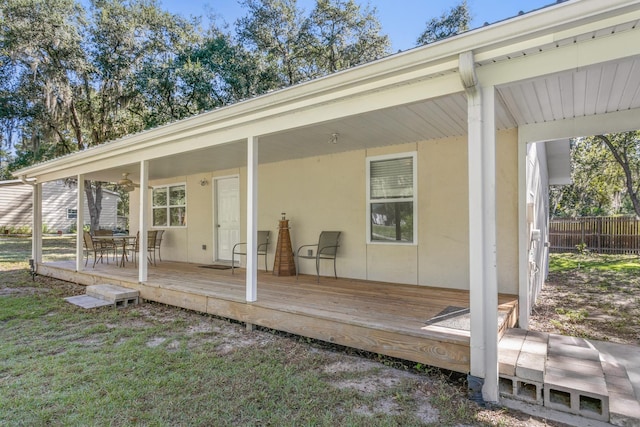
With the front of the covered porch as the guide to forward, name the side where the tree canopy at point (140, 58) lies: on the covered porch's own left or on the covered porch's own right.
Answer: on the covered porch's own right

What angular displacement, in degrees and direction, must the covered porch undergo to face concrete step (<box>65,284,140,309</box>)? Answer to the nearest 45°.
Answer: approximately 45° to its right

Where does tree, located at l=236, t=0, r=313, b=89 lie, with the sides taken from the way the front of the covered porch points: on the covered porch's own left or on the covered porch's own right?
on the covered porch's own right

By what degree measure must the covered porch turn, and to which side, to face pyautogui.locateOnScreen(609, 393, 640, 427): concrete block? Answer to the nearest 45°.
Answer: approximately 90° to its left

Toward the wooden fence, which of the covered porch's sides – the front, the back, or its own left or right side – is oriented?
back

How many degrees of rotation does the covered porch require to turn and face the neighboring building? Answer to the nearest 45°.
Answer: approximately 90° to its right

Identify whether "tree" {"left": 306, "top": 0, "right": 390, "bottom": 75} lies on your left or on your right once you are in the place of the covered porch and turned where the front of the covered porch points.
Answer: on your right

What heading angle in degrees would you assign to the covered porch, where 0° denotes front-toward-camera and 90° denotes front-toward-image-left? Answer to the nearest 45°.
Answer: approximately 45°
